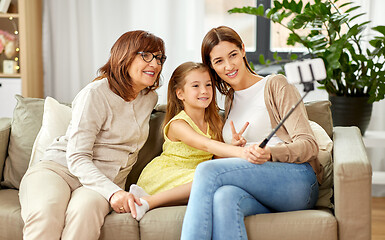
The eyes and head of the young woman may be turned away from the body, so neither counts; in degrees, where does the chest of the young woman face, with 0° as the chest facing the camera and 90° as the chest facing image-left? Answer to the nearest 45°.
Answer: approximately 45°

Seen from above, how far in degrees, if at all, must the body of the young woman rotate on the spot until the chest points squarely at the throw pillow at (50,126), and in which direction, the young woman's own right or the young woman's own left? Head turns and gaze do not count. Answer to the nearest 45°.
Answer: approximately 90° to the young woman's own right

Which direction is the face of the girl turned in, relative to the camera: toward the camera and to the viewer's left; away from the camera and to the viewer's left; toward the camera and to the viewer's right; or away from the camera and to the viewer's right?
toward the camera and to the viewer's right

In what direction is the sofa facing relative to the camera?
toward the camera

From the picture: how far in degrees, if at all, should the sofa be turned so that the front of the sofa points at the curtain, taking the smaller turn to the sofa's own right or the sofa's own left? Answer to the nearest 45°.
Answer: approximately 135° to the sofa's own right

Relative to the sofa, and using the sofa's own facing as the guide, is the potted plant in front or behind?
behind

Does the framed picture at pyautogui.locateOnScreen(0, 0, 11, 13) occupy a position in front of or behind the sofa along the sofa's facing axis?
behind

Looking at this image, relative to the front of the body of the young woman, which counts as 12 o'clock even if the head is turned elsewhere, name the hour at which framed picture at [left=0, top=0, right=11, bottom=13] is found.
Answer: The framed picture is roughly at 3 o'clock from the young woman.

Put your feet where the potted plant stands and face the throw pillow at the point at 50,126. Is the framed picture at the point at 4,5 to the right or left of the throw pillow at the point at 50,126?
right

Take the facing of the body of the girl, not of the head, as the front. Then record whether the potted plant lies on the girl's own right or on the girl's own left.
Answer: on the girl's own left
